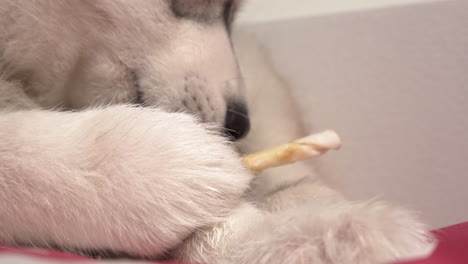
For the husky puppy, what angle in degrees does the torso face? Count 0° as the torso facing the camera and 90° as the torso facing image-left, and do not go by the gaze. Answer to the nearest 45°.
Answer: approximately 270°
